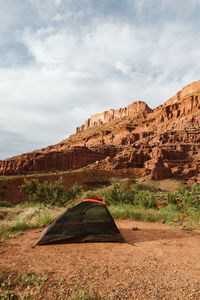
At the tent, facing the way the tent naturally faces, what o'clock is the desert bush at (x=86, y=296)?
The desert bush is roughly at 12 o'clock from the tent.

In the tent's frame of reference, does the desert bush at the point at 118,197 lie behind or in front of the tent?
behind

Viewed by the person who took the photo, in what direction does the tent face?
facing the viewer

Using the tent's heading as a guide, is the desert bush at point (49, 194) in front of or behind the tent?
behind
